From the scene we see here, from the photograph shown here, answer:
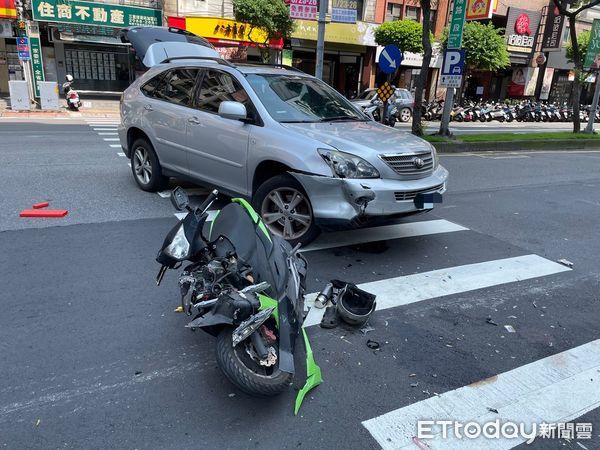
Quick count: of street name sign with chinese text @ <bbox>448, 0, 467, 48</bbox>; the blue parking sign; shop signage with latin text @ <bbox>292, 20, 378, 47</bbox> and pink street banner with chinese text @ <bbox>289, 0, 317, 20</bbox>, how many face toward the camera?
4

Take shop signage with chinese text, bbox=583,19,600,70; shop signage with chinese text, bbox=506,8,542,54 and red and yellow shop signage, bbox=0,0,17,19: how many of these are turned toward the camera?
3

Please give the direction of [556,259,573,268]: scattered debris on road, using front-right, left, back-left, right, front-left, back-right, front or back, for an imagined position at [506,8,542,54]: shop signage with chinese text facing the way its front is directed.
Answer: front

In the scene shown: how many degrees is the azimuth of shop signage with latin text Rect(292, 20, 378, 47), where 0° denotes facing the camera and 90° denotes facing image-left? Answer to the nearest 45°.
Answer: approximately 0°

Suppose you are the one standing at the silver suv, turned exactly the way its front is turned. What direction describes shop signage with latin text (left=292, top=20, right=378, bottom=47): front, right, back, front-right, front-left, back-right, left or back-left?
back-left

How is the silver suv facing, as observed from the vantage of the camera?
facing the viewer and to the right of the viewer

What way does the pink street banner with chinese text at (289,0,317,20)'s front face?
toward the camera

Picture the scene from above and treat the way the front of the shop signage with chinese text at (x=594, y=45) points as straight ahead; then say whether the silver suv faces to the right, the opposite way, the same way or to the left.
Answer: to the left

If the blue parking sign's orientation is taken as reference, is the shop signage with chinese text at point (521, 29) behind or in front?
behind

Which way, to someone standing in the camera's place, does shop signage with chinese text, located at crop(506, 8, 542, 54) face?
facing the viewer

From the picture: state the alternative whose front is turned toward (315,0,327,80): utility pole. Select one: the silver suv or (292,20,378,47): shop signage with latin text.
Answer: the shop signage with latin text

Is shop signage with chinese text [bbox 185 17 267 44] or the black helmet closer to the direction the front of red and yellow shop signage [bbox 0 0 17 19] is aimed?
the black helmet

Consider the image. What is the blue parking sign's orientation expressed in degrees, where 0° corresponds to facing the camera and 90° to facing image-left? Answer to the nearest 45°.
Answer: approximately 0°

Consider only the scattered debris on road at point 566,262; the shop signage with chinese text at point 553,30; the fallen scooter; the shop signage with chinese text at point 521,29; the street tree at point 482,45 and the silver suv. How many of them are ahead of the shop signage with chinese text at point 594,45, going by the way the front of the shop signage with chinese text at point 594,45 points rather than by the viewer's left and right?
3
